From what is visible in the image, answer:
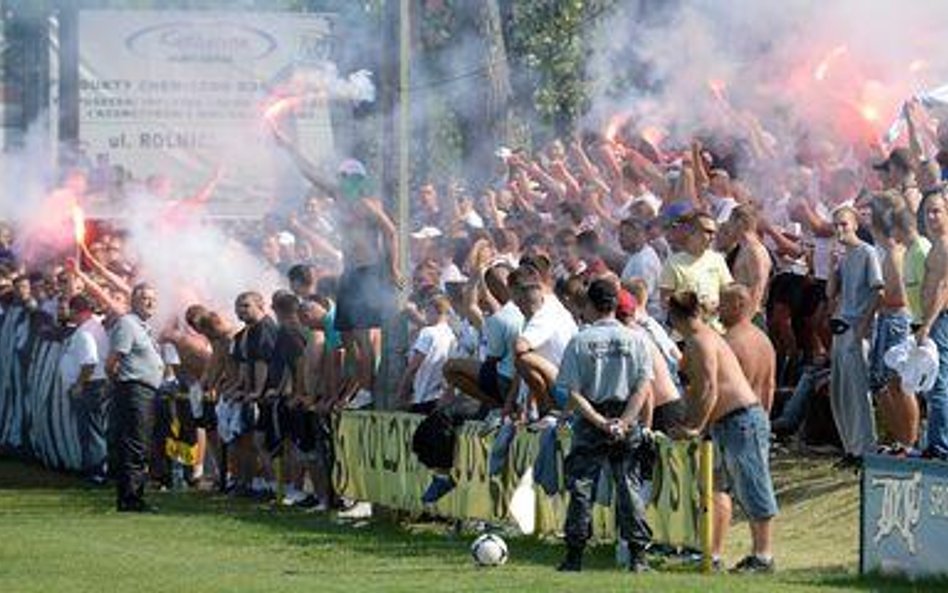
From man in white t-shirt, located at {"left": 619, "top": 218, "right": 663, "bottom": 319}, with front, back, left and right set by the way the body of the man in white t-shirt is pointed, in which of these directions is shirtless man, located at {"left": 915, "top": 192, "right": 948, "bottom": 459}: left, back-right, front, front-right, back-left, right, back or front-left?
left

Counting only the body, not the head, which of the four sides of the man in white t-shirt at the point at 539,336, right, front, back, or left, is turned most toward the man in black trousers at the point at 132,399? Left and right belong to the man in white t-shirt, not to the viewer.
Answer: right

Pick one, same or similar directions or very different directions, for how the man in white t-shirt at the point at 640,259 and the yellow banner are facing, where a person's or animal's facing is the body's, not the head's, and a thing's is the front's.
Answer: same or similar directions

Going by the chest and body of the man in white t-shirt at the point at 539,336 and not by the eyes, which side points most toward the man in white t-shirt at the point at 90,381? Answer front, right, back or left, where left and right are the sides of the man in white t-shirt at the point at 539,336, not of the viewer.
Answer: right

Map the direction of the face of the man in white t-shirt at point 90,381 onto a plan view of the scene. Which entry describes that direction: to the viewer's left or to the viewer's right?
to the viewer's right

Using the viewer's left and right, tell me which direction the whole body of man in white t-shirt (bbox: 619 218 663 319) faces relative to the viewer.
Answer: facing the viewer and to the left of the viewer

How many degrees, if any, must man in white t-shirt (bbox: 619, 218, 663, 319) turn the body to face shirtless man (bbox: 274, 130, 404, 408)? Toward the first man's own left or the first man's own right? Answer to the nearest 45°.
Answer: approximately 90° to the first man's own right

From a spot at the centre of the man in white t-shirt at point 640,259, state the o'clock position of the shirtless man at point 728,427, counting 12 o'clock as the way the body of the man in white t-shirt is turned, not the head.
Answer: The shirtless man is roughly at 10 o'clock from the man in white t-shirt.

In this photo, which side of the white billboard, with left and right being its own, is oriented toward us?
front

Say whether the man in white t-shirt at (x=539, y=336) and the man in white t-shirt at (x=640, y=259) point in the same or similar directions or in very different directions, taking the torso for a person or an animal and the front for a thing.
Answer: same or similar directions

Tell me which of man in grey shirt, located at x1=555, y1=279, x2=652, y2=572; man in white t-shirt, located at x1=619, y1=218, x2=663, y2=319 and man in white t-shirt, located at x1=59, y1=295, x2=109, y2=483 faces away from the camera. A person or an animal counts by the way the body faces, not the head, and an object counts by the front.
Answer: the man in grey shirt

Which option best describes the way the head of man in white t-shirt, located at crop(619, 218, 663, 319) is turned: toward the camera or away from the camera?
toward the camera

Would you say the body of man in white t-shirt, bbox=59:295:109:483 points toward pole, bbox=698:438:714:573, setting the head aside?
no
